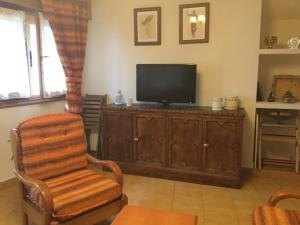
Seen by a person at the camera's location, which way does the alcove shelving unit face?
facing the viewer

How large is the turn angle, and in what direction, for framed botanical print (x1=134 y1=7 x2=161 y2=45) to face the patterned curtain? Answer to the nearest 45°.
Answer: approximately 90° to its right

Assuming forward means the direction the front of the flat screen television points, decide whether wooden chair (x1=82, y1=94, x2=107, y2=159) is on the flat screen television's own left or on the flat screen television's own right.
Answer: on the flat screen television's own right

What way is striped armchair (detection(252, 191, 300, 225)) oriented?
to the viewer's left

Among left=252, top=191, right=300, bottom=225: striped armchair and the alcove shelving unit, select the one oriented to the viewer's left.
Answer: the striped armchair

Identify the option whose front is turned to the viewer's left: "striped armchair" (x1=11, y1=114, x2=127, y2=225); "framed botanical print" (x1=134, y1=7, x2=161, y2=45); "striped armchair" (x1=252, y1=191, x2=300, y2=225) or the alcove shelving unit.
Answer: "striped armchair" (x1=252, y1=191, x2=300, y2=225)

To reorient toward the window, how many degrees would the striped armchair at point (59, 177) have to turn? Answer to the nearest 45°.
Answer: approximately 135° to its left

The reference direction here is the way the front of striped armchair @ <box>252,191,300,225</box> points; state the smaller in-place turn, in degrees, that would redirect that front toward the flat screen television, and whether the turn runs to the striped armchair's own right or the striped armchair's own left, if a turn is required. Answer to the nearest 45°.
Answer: approximately 45° to the striped armchair's own right

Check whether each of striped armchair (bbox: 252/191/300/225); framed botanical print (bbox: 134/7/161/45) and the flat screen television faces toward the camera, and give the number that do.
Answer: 2

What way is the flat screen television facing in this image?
toward the camera

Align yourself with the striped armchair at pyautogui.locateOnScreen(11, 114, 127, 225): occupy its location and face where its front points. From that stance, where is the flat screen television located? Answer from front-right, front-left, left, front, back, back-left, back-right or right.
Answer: left

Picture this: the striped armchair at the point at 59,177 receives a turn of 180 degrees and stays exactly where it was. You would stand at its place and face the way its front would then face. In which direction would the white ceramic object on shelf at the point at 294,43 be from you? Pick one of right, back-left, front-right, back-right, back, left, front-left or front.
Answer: back-right
